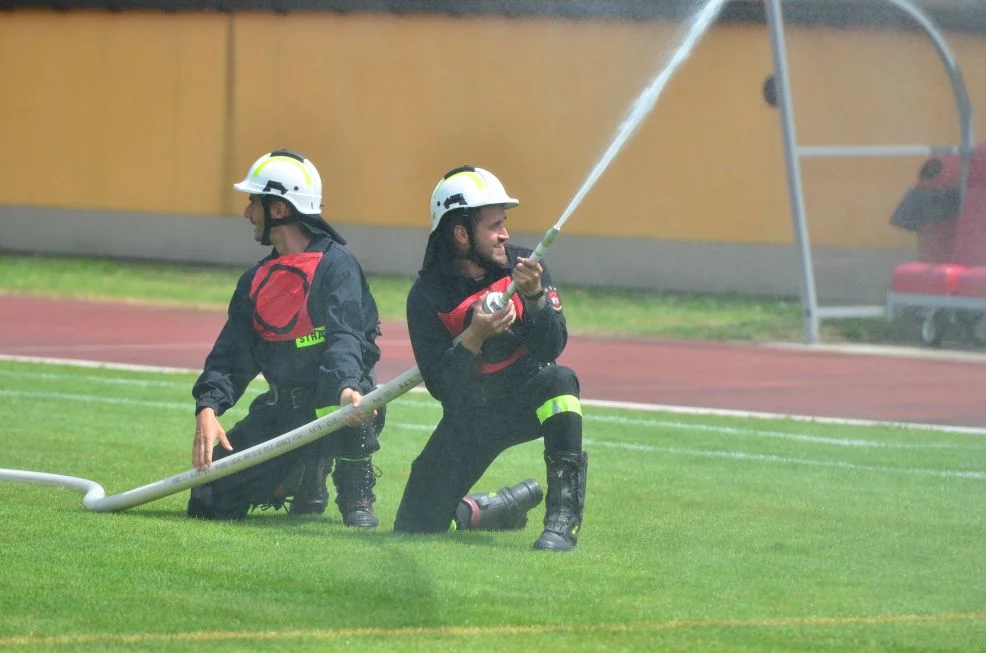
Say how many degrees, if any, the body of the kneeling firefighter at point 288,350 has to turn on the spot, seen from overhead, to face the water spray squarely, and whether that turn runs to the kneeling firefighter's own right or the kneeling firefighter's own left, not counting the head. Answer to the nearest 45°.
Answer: approximately 90° to the kneeling firefighter's own left

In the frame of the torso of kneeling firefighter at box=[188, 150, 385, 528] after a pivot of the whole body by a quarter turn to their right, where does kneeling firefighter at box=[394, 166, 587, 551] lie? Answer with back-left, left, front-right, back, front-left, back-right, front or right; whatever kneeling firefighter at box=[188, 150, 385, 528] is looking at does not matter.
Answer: back

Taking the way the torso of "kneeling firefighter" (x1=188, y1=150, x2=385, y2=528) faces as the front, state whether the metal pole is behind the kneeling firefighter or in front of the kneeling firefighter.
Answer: behind

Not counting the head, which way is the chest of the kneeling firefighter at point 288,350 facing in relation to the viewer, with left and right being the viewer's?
facing the viewer and to the left of the viewer

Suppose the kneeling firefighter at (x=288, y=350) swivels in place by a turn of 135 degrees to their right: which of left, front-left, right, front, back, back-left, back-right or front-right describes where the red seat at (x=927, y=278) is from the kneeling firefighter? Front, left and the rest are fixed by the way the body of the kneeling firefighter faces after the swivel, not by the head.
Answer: front-right

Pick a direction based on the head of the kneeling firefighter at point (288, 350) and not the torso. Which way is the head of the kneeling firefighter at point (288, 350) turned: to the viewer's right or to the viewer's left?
to the viewer's left

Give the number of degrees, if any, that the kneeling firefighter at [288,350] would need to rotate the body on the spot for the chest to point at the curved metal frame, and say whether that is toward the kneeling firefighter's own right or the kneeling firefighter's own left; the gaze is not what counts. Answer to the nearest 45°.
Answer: approximately 180°
